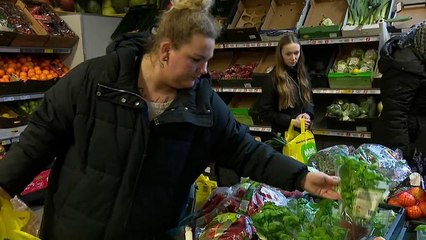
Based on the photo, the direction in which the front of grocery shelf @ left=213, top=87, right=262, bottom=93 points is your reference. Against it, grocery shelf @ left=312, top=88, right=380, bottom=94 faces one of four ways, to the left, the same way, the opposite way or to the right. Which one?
the same way

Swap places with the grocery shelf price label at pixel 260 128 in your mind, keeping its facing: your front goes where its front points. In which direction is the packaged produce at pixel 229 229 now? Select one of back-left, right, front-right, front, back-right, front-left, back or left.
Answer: front

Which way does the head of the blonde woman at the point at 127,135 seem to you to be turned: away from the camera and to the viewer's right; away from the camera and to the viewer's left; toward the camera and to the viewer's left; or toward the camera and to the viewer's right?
toward the camera and to the viewer's right

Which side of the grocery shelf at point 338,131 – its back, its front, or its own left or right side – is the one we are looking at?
front

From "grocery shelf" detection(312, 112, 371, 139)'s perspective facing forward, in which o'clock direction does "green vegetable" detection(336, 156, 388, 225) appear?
The green vegetable is roughly at 12 o'clock from the grocery shelf.

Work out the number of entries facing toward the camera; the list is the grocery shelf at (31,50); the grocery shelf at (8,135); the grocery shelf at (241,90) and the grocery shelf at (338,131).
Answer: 4

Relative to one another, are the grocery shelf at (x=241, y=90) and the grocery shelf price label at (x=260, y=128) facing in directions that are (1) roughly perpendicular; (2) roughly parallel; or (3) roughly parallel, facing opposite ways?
roughly parallel

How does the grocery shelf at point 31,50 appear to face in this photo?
toward the camera

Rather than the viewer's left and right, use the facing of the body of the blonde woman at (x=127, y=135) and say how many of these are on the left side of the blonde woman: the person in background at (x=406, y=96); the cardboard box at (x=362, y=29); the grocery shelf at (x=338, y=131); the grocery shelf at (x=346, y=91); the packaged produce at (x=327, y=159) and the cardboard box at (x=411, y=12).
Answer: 6

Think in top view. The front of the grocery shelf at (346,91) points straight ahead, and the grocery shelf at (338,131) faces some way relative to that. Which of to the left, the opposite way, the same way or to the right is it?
the same way

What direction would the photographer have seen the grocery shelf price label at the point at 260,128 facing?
facing the viewer

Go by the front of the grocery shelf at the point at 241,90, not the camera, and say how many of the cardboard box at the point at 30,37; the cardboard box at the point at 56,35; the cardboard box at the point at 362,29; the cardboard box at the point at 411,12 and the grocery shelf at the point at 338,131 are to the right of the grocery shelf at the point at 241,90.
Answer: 2

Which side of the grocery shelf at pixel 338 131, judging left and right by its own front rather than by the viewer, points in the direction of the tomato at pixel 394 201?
front

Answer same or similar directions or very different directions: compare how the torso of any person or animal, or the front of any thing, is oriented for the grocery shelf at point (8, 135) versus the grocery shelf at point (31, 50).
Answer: same or similar directions

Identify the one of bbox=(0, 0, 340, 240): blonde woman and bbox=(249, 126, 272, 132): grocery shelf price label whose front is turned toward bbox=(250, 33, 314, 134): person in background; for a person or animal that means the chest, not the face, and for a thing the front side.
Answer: the grocery shelf price label
